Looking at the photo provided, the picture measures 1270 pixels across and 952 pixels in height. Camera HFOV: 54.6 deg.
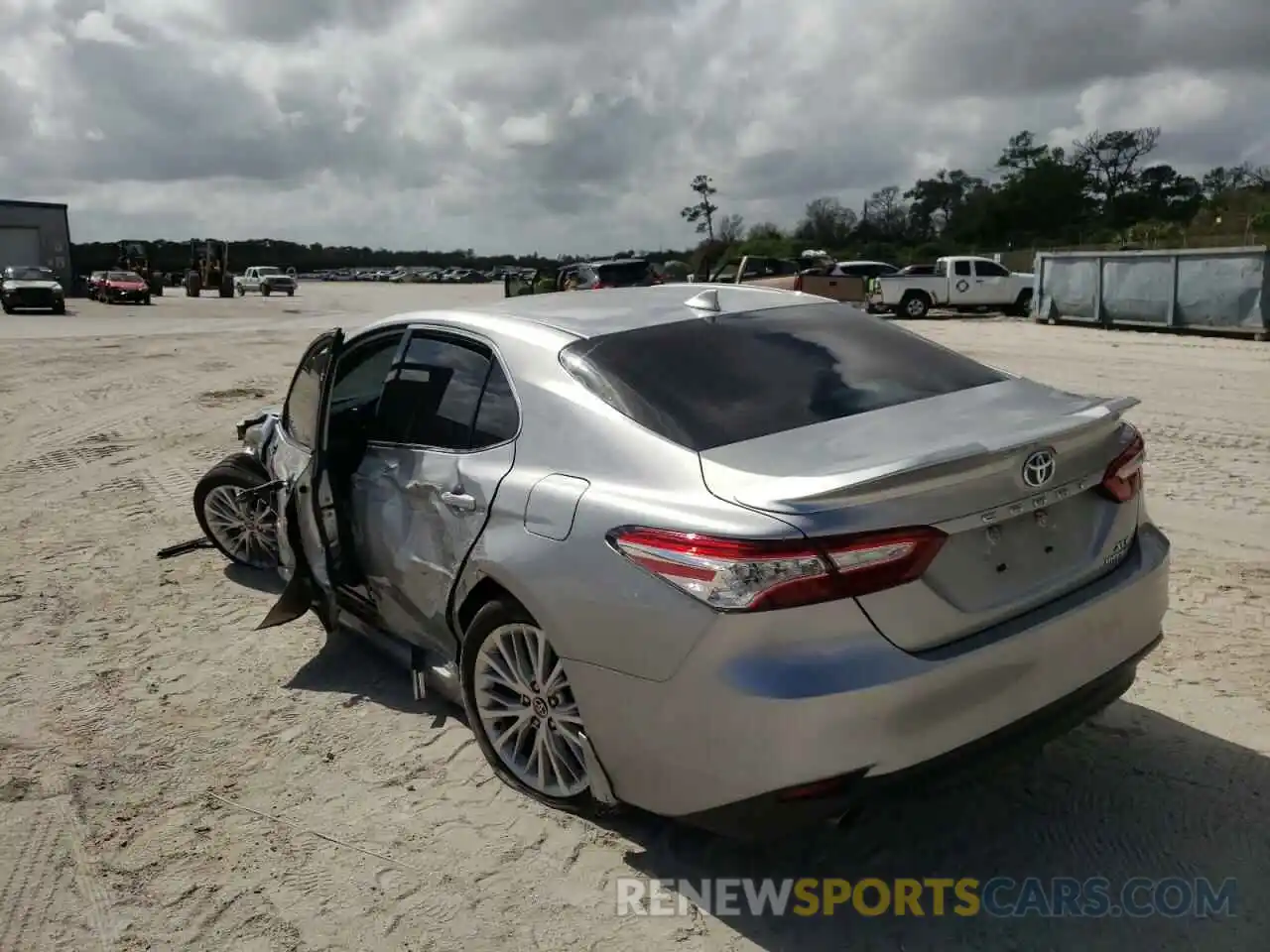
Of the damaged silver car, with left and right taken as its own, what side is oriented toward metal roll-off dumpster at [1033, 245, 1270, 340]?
right

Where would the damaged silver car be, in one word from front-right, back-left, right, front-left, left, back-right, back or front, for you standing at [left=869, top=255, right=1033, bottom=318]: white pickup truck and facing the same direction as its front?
right

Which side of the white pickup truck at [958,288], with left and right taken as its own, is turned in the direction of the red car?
back

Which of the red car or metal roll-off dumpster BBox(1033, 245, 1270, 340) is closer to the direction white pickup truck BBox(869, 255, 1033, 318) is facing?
the metal roll-off dumpster

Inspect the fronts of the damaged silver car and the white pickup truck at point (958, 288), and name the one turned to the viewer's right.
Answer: the white pickup truck

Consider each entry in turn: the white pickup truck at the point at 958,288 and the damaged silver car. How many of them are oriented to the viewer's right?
1

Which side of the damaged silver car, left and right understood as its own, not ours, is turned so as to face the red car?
front

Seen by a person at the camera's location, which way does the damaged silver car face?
facing away from the viewer and to the left of the viewer

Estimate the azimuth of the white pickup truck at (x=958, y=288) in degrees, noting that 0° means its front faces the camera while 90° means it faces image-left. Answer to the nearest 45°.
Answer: approximately 270°

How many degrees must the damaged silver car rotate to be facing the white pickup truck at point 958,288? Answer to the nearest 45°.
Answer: approximately 45° to its right

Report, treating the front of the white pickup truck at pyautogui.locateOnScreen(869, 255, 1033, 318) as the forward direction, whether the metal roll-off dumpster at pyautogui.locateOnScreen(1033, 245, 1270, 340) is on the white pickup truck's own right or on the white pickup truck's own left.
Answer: on the white pickup truck's own right

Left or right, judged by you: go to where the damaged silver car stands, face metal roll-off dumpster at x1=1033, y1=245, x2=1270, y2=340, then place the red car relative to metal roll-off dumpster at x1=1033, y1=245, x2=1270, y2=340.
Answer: left
